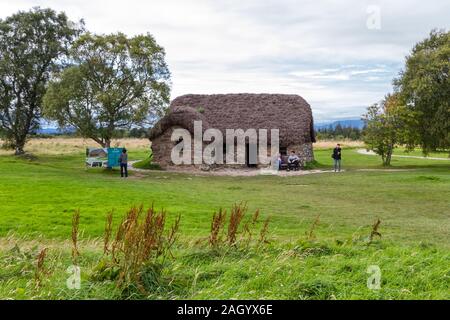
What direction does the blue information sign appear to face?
toward the camera

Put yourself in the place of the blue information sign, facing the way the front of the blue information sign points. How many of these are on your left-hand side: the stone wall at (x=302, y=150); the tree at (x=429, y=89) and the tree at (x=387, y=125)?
3

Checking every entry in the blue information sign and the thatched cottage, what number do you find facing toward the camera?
2

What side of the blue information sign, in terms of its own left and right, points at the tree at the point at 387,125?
left

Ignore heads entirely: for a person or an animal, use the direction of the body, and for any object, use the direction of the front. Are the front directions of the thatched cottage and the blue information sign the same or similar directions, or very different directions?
same or similar directions

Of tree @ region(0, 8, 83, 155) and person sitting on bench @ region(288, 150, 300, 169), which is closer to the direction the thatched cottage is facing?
the person sitting on bench

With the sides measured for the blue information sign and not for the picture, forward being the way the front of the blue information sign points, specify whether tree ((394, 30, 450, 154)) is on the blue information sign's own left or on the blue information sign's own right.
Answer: on the blue information sign's own left

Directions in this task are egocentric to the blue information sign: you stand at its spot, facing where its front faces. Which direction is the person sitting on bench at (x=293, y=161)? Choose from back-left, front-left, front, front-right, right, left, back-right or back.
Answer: left

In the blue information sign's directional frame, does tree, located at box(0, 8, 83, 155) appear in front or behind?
behind

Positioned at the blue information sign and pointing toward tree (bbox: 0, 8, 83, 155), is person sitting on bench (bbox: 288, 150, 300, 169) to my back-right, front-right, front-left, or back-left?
back-right

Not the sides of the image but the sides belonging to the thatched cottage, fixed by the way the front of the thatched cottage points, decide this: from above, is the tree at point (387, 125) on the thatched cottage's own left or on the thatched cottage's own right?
on the thatched cottage's own left

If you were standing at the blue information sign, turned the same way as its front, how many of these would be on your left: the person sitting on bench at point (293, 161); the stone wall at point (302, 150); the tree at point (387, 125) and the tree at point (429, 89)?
4

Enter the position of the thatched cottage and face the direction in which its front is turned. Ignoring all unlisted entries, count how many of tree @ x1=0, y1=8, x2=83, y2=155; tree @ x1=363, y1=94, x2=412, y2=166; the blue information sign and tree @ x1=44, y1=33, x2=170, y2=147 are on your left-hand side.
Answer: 1

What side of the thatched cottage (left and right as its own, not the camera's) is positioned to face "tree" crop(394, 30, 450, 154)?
left

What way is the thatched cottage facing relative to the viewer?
toward the camera
